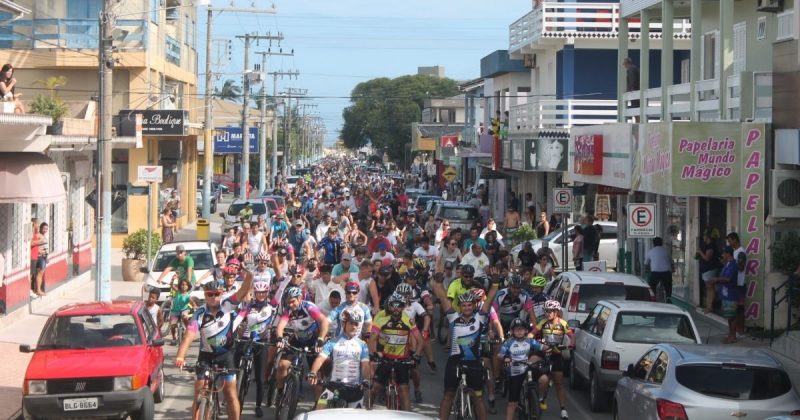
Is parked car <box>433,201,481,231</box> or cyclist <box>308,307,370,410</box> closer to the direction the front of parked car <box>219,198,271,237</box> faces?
the cyclist

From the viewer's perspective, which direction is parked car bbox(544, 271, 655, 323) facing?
away from the camera

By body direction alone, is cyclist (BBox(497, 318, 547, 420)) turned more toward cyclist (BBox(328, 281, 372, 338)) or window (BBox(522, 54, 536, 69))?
the cyclist

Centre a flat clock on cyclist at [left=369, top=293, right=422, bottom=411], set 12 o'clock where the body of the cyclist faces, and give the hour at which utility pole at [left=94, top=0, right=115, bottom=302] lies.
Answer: The utility pole is roughly at 5 o'clock from the cyclist.

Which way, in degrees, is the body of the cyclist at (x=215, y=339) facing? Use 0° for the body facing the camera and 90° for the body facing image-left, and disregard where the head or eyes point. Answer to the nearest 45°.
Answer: approximately 0°

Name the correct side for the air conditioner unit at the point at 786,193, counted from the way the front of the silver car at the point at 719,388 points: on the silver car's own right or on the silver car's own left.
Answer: on the silver car's own right

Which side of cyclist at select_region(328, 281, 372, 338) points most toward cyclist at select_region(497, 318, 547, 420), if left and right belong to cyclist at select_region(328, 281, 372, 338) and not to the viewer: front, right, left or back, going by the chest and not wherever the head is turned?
left

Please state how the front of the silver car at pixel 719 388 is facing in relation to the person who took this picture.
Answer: facing away from the viewer and to the left of the viewer

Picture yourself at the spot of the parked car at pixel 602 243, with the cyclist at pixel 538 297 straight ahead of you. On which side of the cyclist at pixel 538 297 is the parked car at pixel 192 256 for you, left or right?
right

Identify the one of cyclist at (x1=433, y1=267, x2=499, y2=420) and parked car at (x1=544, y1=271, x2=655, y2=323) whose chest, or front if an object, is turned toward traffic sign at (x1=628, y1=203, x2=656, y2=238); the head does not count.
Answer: the parked car

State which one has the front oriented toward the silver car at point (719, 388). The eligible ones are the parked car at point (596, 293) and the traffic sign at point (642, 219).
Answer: the traffic sign

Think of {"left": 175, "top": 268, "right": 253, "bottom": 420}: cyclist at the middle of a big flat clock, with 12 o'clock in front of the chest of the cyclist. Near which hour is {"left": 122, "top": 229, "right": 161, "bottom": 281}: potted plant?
The potted plant is roughly at 6 o'clock from the cyclist.

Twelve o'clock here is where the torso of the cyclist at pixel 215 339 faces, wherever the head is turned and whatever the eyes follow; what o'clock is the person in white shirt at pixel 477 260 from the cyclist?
The person in white shirt is roughly at 7 o'clock from the cyclist.
